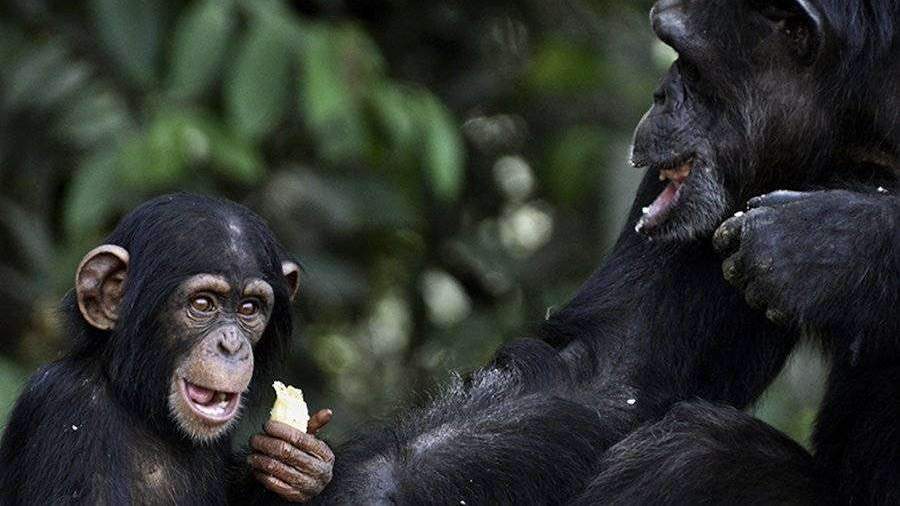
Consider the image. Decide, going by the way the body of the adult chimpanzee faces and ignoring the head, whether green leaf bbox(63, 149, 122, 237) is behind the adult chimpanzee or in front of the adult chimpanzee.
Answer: in front

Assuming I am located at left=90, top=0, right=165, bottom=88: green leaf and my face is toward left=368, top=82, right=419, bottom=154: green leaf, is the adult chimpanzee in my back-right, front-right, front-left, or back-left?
front-right

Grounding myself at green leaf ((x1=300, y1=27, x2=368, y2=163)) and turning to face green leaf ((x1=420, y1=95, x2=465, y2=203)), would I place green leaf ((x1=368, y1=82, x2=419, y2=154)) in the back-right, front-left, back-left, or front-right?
front-left

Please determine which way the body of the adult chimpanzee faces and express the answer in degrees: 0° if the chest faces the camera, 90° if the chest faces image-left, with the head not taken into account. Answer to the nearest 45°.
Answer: approximately 90°

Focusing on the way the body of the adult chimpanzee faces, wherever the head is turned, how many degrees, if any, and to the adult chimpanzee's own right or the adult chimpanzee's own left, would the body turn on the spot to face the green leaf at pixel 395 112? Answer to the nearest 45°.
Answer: approximately 45° to the adult chimpanzee's own right

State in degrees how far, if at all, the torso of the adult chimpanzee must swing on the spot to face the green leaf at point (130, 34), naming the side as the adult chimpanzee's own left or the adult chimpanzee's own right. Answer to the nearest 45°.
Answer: approximately 45° to the adult chimpanzee's own right

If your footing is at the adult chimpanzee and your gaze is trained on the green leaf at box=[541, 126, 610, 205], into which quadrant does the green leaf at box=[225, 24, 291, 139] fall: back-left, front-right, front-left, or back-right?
front-left

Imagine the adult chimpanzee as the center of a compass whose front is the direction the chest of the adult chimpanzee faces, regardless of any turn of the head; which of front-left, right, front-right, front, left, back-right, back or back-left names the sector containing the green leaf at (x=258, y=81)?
front-right
